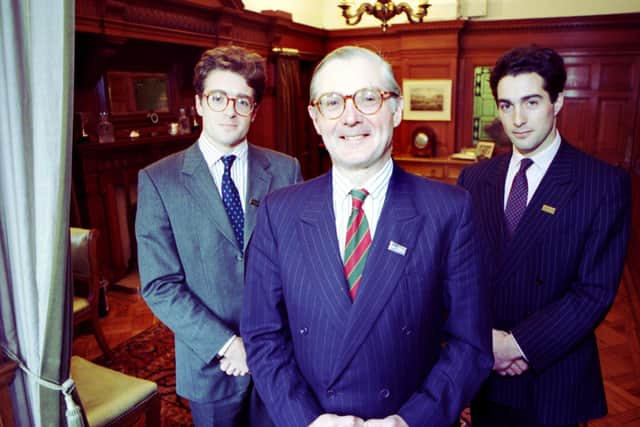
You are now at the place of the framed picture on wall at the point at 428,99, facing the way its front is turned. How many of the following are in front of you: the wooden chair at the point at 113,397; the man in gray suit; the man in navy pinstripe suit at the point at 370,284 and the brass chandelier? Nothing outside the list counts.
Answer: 4

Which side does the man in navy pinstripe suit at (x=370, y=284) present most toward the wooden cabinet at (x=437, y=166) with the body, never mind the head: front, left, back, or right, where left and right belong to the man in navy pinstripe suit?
back

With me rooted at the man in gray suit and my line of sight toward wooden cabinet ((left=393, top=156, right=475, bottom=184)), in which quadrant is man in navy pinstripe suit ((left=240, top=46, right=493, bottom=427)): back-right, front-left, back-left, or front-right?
back-right

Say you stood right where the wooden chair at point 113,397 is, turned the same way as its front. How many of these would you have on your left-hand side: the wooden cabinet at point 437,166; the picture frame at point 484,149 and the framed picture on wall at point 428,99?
3

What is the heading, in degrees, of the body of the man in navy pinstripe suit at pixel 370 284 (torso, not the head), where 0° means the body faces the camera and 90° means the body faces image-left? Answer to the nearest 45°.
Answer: approximately 0°

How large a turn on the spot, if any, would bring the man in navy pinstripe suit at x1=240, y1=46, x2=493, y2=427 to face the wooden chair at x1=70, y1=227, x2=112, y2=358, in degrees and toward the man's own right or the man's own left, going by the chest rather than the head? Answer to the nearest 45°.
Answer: approximately 135° to the man's own right

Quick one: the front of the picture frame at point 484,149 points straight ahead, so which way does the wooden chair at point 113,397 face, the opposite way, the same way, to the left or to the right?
to the left
